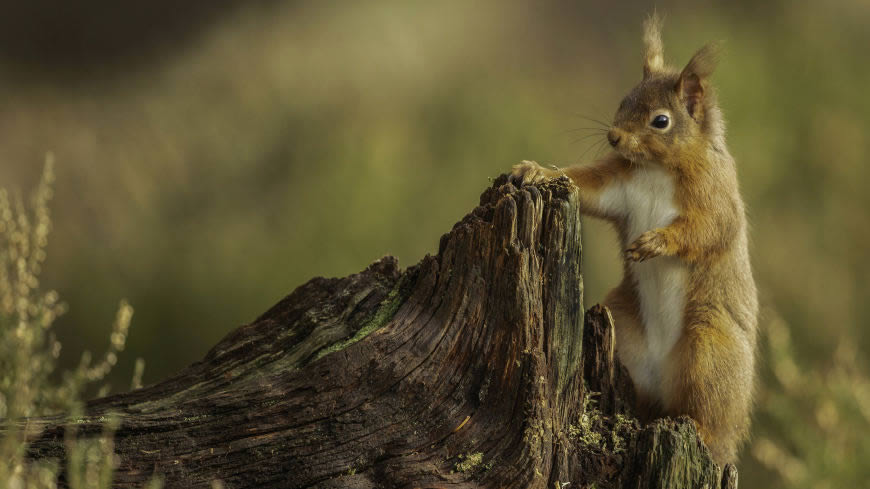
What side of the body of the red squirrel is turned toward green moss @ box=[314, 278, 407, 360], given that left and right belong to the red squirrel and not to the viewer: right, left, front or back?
front

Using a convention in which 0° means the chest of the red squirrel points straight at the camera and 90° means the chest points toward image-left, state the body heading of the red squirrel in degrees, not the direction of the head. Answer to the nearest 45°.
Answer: approximately 45°
